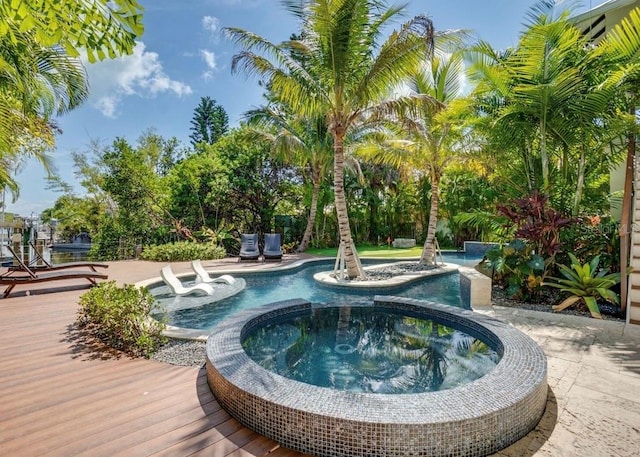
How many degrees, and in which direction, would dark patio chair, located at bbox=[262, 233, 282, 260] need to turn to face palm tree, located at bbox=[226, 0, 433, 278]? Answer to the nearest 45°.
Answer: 0° — it already faces it

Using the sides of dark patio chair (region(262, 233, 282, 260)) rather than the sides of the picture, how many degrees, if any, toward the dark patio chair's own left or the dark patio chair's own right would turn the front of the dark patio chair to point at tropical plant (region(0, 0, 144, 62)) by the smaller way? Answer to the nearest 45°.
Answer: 0° — it already faces it

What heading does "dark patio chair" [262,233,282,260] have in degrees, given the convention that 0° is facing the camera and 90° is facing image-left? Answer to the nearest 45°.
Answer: approximately 0°

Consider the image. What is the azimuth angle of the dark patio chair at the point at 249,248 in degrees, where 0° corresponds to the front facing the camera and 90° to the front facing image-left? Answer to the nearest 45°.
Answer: approximately 0°

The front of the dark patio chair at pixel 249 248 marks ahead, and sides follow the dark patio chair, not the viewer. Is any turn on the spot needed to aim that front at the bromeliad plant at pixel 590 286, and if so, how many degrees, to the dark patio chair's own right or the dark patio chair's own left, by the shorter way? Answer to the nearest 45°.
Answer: approximately 45° to the dark patio chair's own left

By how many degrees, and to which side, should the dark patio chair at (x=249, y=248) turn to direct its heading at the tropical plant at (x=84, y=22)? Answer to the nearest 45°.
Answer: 0° — it already faces it

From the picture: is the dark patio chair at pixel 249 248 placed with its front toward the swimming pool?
yes

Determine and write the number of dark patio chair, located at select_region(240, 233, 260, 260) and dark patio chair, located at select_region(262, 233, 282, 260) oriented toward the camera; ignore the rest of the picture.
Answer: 2

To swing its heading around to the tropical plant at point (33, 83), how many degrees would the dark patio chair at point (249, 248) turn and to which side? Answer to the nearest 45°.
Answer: approximately 45° to its right
